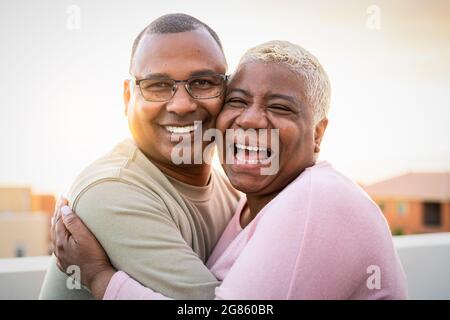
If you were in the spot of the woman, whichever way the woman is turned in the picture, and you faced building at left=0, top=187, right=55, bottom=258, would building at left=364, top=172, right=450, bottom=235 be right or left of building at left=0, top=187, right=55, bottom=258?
right

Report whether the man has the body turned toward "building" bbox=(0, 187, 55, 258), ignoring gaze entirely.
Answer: no

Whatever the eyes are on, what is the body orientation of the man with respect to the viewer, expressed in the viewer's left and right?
facing the viewer and to the right of the viewer

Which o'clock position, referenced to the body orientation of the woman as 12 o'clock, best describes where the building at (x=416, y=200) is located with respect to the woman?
The building is roughly at 5 o'clock from the woman.

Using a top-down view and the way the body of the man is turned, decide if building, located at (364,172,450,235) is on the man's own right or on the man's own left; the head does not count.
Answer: on the man's own left

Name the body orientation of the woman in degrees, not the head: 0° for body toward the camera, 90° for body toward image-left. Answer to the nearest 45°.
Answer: approximately 45°

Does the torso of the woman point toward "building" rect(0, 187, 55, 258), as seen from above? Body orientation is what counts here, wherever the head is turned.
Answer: no

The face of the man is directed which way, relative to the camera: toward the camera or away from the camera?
toward the camera
